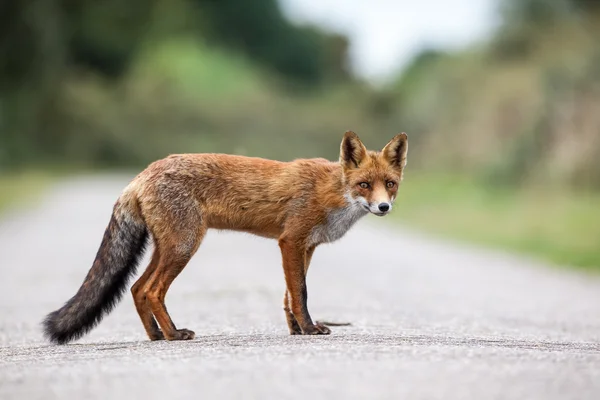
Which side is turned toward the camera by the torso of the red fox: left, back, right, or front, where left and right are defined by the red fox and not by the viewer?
right
